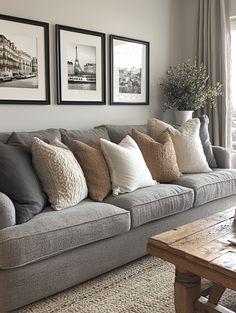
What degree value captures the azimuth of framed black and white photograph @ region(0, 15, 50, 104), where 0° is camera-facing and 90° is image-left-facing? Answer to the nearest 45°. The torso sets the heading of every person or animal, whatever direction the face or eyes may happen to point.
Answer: approximately 315°

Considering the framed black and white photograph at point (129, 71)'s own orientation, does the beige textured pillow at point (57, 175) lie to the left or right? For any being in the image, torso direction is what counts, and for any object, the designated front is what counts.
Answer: on its right

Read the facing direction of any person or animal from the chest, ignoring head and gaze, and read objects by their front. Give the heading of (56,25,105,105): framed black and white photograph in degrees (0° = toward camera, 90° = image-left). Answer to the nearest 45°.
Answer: approximately 315°

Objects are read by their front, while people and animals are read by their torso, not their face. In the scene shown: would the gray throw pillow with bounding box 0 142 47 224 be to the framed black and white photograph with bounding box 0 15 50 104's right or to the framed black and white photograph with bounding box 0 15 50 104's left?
on its right

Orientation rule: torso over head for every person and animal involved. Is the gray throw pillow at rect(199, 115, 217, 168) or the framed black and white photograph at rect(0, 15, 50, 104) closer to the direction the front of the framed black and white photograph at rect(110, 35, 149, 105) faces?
the gray throw pillow

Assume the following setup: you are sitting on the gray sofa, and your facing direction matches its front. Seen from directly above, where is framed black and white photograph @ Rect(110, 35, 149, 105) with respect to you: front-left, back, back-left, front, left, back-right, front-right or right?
back-left
